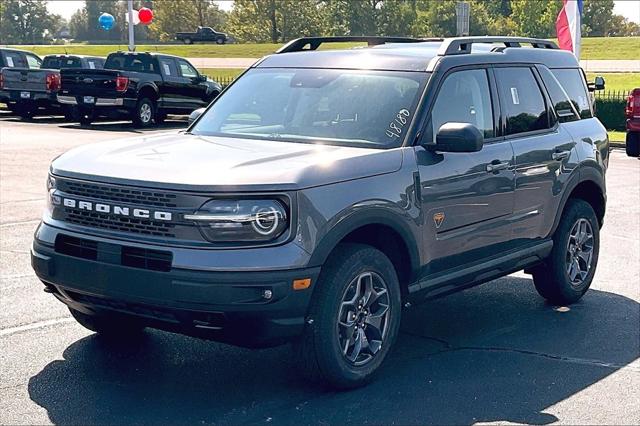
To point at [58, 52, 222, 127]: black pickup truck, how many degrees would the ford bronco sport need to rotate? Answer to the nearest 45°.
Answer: approximately 135° to its right

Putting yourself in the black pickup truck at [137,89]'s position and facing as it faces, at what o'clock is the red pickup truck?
The red pickup truck is roughly at 3 o'clock from the black pickup truck.

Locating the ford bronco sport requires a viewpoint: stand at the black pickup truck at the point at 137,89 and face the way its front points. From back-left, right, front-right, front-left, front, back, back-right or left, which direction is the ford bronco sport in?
back-right

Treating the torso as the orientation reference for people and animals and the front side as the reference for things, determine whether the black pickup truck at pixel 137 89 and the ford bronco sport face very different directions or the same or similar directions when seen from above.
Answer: very different directions

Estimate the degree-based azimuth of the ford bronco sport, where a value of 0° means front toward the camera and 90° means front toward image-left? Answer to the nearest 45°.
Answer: approximately 45°

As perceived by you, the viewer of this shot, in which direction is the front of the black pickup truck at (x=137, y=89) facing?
facing away from the viewer and to the right of the viewer

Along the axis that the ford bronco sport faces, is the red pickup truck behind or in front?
behind
